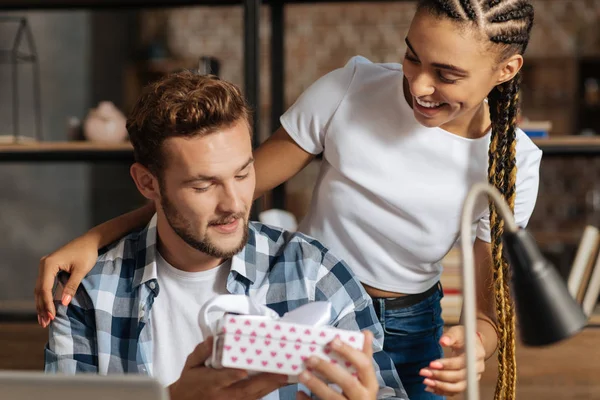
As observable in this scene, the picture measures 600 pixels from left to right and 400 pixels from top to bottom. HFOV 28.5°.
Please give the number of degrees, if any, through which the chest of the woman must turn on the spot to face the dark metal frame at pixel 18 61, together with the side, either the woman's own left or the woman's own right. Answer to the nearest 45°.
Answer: approximately 135° to the woman's own right

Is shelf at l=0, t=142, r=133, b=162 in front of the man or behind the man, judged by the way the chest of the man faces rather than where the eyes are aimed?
behind

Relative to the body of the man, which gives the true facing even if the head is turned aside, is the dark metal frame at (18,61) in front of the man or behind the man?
behind

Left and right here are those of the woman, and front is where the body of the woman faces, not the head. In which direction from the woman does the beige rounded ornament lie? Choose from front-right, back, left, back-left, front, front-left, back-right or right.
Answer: back-right

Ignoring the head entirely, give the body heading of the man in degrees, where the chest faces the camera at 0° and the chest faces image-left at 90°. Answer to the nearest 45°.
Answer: approximately 0°

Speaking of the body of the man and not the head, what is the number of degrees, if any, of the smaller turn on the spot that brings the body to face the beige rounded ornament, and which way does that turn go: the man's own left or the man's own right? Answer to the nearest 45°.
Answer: approximately 180°

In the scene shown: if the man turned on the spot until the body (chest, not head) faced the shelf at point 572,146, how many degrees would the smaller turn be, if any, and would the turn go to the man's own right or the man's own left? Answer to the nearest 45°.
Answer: approximately 135° to the man's own left
